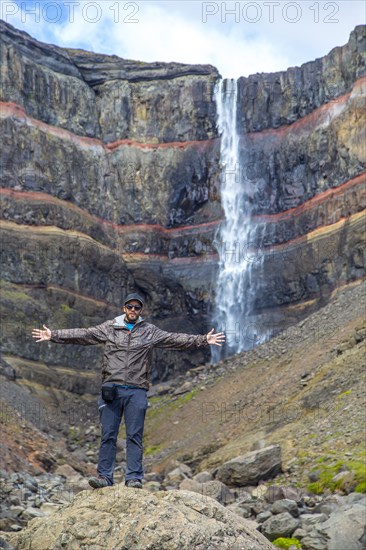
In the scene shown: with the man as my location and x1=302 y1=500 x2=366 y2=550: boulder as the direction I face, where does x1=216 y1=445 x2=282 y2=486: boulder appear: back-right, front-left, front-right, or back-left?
front-left

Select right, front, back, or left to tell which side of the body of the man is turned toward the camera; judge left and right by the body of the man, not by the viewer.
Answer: front

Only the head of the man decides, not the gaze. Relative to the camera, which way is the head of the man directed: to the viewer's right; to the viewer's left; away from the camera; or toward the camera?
toward the camera

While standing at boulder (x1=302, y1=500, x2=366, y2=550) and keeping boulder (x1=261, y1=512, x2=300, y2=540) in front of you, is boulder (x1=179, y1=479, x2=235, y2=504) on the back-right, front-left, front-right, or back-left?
front-right
